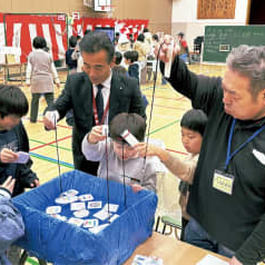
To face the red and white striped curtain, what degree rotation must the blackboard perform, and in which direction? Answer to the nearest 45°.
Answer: approximately 45° to its right

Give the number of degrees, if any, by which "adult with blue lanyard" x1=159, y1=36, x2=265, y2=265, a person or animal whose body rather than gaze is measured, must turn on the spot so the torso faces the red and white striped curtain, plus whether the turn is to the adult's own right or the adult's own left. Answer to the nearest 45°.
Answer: approximately 90° to the adult's own right

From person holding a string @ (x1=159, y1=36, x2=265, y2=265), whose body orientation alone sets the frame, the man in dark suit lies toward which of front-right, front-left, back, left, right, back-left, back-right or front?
right

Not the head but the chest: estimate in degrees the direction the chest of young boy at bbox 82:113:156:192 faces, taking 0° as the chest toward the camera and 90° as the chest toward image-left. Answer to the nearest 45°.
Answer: approximately 0°

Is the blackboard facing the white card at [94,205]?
yes

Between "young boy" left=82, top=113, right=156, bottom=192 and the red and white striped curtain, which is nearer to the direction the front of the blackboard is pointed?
the young boy

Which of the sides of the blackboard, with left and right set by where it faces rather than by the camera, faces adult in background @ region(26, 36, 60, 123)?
front

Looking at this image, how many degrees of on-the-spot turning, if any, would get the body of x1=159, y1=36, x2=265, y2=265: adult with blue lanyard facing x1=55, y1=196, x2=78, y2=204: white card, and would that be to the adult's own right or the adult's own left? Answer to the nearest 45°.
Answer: approximately 45° to the adult's own right
